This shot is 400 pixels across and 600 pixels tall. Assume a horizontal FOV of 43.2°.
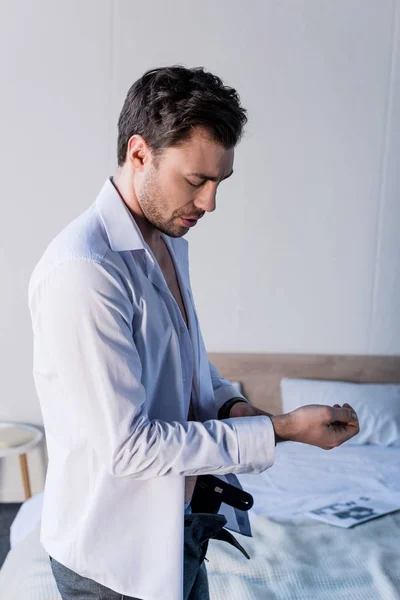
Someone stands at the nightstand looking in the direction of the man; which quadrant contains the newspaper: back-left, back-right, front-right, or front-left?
front-left

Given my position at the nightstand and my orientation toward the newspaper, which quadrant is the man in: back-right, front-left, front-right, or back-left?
front-right

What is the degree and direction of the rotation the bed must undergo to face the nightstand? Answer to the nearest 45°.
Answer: approximately 135° to its right

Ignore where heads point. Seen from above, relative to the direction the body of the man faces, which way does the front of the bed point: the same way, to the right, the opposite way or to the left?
to the right

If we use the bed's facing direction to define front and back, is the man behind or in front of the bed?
in front

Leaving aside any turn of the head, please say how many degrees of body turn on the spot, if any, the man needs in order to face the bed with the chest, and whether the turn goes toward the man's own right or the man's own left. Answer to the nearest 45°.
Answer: approximately 45° to the man's own left

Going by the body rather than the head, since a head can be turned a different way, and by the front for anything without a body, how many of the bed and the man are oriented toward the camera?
1

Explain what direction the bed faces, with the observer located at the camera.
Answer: facing the viewer

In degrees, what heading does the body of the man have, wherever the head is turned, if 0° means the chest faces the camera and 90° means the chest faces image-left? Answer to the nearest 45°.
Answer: approximately 270°
